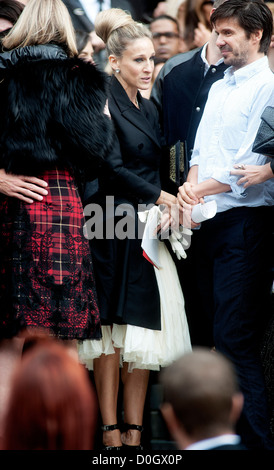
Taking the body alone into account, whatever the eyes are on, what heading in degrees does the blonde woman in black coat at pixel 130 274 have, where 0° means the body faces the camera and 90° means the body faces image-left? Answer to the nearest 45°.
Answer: approximately 315°

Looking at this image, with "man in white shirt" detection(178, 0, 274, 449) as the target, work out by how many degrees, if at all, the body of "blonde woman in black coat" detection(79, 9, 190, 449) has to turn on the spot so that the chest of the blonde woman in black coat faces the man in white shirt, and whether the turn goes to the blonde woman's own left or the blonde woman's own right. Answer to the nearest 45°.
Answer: approximately 45° to the blonde woman's own left

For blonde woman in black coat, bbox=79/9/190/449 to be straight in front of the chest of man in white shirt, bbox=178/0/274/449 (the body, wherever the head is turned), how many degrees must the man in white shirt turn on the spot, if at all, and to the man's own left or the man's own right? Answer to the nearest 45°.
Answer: approximately 45° to the man's own right
